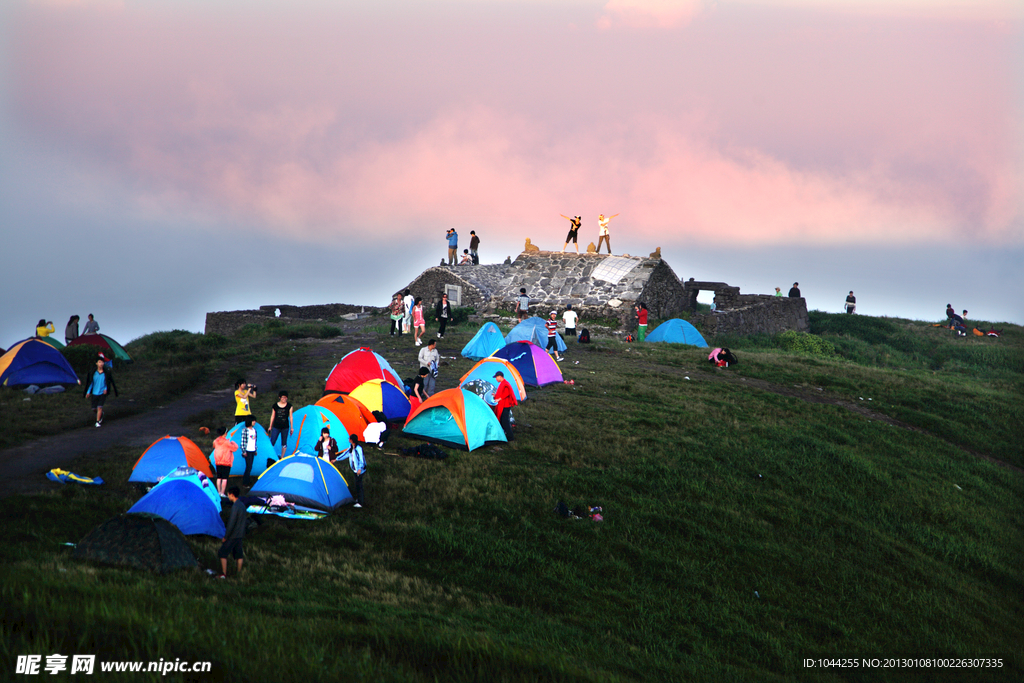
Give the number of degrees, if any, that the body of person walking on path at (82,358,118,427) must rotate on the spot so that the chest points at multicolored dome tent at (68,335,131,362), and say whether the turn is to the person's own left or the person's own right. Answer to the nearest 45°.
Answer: approximately 180°

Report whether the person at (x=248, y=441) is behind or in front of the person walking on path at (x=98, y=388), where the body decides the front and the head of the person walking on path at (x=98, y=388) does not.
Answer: in front

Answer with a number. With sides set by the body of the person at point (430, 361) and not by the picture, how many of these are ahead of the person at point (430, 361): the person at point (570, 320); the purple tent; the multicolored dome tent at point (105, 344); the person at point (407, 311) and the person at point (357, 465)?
1

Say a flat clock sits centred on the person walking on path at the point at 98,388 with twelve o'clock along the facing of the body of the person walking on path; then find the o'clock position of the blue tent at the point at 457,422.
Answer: The blue tent is roughly at 10 o'clock from the person walking on path.

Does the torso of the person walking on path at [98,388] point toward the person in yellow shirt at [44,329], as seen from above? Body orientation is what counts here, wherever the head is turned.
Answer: no

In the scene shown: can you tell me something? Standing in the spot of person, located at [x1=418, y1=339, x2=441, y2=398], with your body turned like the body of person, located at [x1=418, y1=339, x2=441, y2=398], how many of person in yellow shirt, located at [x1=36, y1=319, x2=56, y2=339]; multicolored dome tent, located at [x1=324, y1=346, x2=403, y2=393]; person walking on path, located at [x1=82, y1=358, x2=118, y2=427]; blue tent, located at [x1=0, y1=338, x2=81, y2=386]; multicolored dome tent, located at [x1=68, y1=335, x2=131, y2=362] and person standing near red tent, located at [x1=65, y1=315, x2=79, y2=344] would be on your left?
0

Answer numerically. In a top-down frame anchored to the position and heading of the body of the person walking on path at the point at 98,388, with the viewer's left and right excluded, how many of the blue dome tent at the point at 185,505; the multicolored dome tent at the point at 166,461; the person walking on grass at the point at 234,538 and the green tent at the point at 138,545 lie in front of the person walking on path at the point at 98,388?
4

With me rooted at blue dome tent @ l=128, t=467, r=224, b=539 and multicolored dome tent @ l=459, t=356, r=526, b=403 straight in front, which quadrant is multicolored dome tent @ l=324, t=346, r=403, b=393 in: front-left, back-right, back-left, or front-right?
front-left

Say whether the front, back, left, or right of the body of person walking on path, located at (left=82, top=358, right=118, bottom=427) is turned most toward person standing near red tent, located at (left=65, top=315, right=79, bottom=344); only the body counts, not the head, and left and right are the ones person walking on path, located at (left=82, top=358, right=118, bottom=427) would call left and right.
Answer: back

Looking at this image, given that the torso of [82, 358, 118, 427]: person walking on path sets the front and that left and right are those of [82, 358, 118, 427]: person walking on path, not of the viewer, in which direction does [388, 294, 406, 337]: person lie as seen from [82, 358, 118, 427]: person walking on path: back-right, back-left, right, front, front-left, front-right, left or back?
back-left

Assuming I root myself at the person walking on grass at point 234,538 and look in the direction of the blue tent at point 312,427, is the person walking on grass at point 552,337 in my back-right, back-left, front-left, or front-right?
front-right

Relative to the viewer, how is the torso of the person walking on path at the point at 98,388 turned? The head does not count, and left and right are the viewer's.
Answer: facing the viewer
